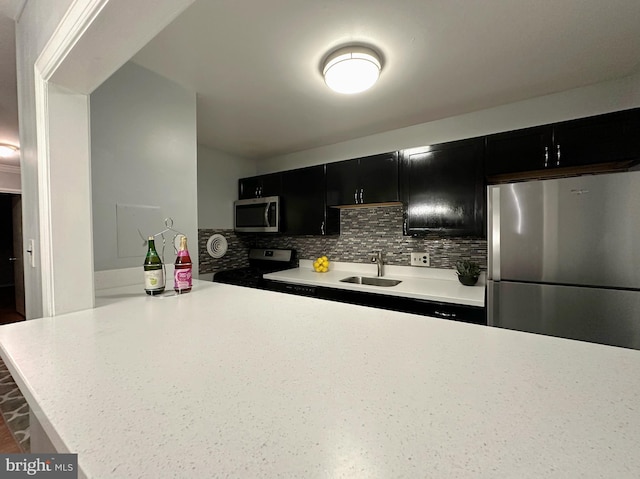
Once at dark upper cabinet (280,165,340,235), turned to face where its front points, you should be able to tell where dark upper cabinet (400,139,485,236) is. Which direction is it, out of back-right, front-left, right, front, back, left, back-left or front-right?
left

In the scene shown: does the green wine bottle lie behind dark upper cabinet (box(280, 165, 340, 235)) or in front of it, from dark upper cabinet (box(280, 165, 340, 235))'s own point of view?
in front

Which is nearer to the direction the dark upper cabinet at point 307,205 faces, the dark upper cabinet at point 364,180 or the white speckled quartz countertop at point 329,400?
the white speckled quartz countertop

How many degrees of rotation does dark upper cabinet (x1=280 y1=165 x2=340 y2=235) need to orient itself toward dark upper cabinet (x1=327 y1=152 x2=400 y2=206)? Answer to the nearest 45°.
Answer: approximately 90° to its left

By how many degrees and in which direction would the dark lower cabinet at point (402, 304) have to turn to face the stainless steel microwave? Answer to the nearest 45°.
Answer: approximately 90° to its right

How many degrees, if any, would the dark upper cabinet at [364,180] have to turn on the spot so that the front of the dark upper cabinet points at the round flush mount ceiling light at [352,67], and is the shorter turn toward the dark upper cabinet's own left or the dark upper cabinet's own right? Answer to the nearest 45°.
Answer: approximately 45° to the dark upper cabinet's own left

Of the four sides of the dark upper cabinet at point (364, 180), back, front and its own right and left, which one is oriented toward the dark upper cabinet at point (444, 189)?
left

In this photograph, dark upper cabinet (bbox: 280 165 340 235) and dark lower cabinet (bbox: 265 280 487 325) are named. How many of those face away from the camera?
0

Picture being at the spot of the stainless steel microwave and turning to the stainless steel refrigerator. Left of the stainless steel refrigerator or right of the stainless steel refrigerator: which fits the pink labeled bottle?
right

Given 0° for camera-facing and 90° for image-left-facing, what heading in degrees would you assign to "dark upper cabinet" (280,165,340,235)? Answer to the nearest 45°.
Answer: approximately 45°

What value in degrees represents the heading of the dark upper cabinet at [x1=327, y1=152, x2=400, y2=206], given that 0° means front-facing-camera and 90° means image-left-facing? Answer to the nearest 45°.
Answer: approximately 45°

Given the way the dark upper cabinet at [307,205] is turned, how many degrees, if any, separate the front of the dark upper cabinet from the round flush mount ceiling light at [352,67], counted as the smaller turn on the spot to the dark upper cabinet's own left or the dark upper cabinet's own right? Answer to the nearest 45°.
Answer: approximately 45° to the dark upper cabinet's own left

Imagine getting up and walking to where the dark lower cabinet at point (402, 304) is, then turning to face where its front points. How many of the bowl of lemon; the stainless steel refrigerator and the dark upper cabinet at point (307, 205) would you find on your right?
2

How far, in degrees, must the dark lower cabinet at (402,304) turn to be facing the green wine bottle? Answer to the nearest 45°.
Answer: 0° — it already faces it

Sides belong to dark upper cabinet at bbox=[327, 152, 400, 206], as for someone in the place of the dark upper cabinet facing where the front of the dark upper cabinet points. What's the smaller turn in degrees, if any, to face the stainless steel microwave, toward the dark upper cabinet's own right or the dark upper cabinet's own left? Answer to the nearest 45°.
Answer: approximately 45° to the dark upper cabinet's own right
